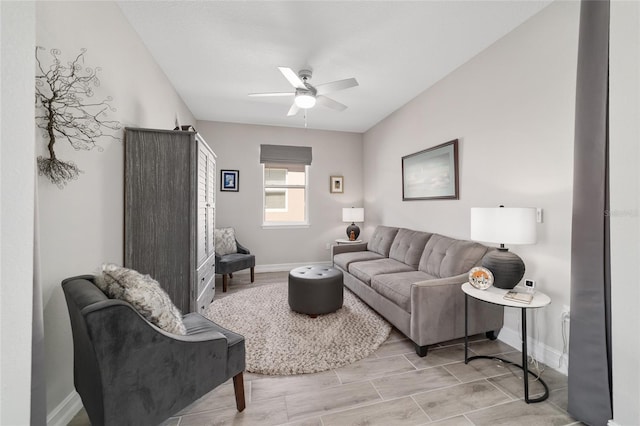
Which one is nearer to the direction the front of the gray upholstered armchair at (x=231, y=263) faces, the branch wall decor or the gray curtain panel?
the gray curtain panel

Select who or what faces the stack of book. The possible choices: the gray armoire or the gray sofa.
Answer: the gray armoire

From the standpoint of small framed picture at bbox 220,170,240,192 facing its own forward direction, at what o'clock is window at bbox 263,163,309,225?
The window is roughly at 9 o'clock from the small framed picture.
